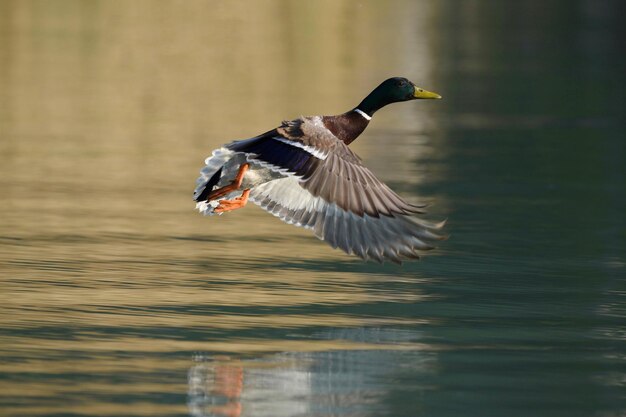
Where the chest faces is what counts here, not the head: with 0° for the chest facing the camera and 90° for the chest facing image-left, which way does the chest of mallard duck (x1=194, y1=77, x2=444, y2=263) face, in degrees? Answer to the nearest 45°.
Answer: approximately 270°
